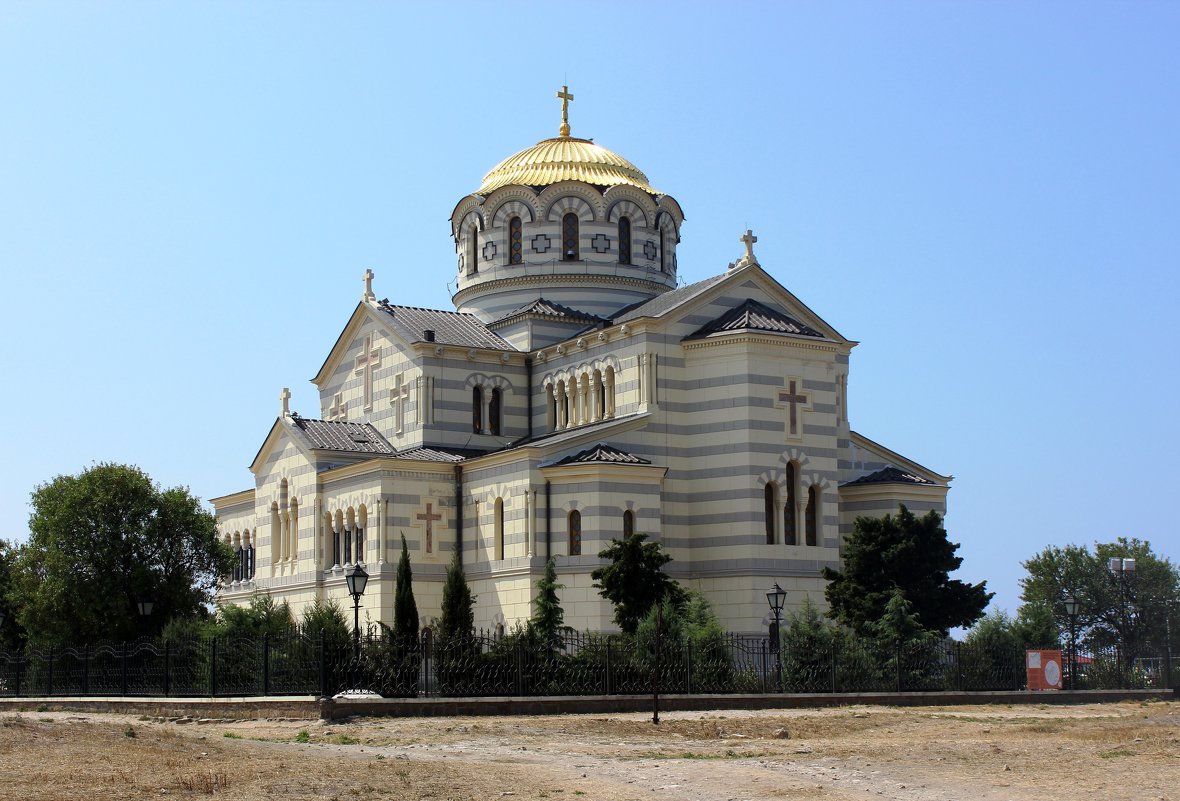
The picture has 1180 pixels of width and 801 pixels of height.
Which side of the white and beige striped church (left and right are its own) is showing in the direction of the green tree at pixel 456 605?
left

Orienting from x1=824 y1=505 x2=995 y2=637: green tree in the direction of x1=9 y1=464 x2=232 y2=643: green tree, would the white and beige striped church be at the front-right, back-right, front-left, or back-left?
front-right

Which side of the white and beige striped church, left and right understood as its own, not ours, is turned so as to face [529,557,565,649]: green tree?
left
